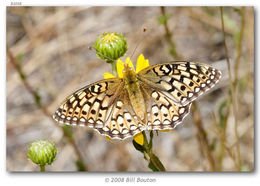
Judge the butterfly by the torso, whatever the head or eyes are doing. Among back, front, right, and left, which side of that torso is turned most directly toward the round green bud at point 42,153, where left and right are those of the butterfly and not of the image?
left

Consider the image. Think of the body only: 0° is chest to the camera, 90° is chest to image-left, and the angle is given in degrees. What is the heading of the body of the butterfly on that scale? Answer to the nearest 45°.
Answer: approximately 180°
